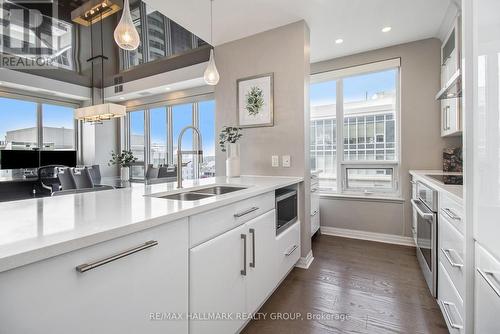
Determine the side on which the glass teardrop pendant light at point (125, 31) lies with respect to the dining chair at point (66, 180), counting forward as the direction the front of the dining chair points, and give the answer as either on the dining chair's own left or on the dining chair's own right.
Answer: on the dining chair's own right

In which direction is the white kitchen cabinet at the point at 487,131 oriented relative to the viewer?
to the viewer's left

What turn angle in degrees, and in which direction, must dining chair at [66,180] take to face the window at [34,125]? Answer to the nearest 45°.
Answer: approximately 45° to its left

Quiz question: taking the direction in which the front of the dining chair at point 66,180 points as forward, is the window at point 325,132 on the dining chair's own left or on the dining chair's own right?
on the dining chair's own right

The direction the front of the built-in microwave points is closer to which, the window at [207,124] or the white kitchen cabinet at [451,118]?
the white kitchen cabinet

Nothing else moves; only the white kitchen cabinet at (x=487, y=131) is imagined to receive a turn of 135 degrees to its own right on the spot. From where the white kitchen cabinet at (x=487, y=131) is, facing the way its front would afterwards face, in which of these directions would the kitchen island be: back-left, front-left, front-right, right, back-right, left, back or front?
back

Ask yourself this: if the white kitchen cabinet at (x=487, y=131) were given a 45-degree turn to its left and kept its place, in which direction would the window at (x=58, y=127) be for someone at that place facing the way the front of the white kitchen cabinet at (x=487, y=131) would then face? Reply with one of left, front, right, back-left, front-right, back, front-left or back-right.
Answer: front-right

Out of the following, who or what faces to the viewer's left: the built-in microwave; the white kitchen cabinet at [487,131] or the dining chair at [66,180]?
the white kitchen cabinet

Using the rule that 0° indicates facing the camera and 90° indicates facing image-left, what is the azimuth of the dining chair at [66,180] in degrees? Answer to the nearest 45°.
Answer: approximately 225°
